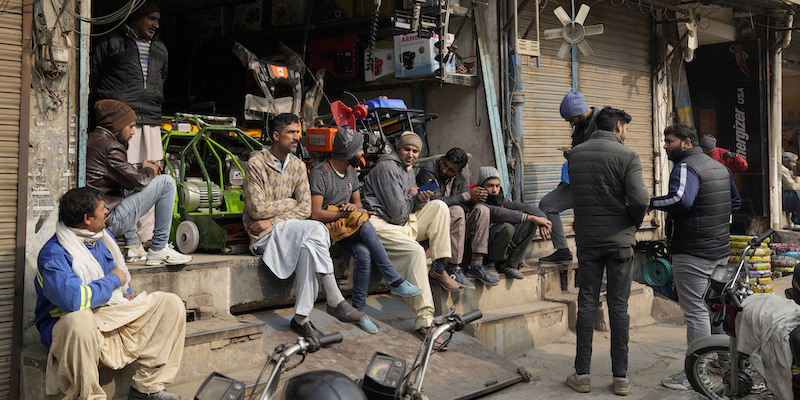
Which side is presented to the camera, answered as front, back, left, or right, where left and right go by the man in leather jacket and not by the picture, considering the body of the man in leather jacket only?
right

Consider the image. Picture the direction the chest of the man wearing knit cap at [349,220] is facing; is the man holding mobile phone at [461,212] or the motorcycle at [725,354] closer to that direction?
the motorcycle

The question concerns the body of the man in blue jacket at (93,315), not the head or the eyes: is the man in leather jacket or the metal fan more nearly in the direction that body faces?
the metal fan

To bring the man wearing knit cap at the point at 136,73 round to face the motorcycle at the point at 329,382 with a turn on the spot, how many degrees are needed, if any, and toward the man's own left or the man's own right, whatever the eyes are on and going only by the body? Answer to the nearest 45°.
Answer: approximately 45° to the man's own right

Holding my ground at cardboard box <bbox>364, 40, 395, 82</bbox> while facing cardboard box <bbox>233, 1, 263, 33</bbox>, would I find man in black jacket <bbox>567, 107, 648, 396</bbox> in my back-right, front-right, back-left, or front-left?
back-left

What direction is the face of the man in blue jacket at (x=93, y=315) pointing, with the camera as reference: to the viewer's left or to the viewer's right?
to the viewer's right

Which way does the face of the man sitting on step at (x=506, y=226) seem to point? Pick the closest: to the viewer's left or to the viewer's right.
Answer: to the viewer's left

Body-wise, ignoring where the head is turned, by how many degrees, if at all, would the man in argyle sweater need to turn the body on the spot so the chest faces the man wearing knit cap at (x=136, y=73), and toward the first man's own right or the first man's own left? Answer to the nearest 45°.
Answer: approximately 180°

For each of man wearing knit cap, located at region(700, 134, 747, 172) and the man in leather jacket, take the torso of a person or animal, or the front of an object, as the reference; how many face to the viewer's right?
1

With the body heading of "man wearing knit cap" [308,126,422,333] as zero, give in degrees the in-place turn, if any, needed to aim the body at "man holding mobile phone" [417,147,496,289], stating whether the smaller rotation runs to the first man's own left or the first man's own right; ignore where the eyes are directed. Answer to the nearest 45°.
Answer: approximately 90° to the first man's own left
